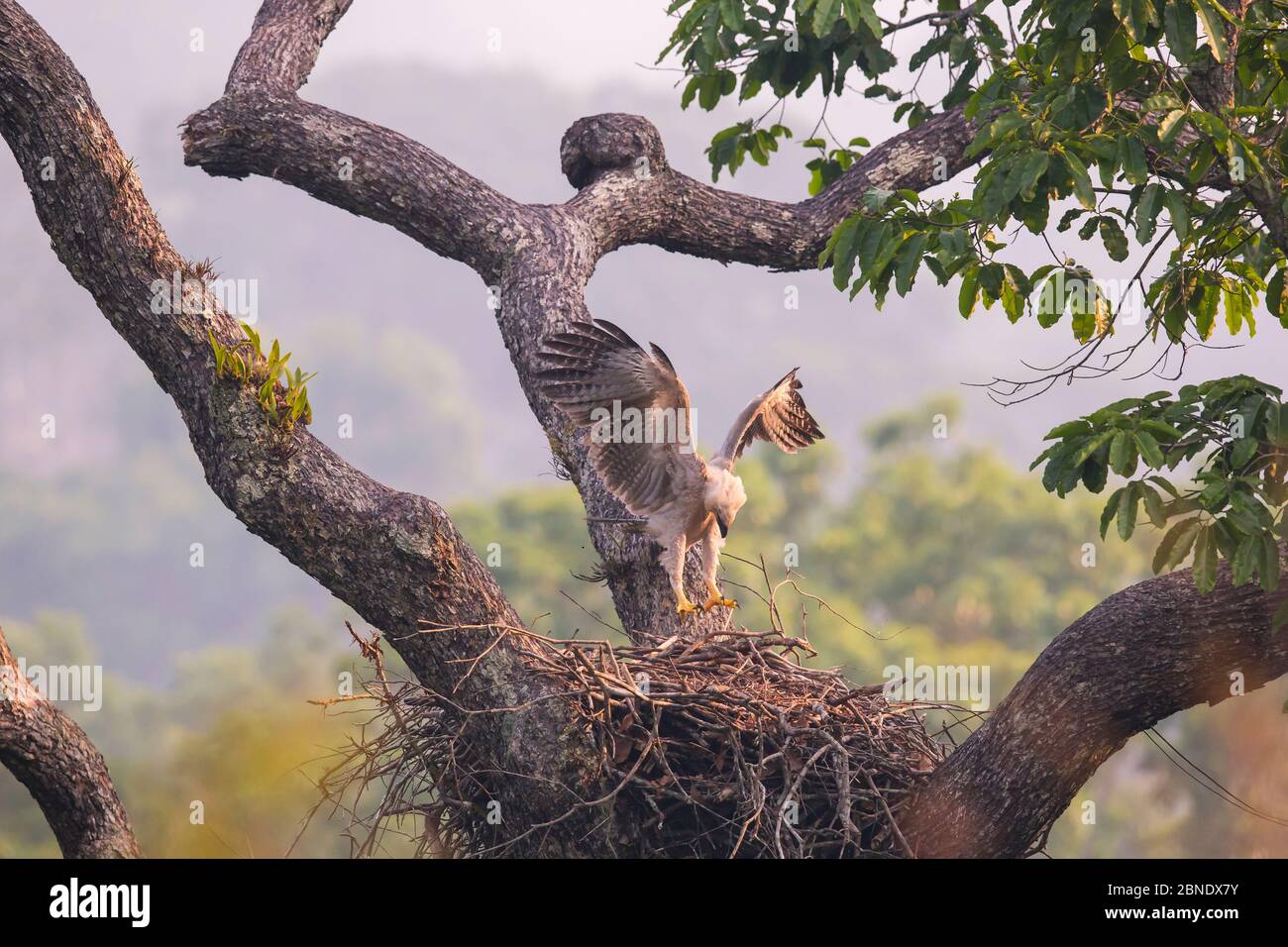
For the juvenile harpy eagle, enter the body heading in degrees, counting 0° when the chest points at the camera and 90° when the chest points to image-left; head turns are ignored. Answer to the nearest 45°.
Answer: approximately 315°

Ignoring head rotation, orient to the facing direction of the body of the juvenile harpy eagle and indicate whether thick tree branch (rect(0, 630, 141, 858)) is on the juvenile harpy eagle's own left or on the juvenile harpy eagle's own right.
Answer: on the juvenile harpy eagle's own right

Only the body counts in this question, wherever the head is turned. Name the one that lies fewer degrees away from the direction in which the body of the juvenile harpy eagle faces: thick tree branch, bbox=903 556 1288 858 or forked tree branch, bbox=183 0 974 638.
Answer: the thick tree branch

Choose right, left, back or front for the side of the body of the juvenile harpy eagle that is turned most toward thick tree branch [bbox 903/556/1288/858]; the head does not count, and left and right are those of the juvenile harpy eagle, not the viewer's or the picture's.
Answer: front

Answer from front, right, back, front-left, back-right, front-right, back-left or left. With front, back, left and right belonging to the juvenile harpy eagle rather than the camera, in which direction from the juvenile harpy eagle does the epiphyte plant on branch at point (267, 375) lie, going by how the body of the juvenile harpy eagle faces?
right

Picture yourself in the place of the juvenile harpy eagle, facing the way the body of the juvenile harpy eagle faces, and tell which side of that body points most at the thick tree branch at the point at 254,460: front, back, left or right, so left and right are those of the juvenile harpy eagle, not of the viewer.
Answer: right
